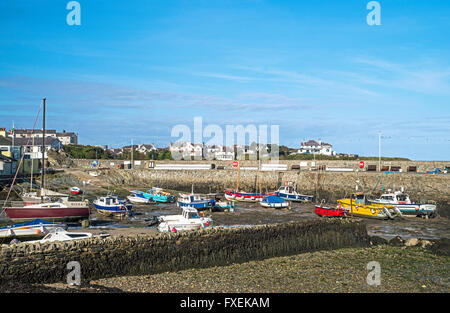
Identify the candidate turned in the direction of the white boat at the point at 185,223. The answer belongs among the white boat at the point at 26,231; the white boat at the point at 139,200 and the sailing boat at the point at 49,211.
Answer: the white boat at the point at 26,231

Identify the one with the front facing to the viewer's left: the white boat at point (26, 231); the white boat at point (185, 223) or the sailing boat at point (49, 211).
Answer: the sailing boat

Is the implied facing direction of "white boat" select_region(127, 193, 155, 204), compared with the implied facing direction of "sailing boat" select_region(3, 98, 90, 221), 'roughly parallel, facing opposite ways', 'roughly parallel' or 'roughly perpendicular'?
roughly parallel

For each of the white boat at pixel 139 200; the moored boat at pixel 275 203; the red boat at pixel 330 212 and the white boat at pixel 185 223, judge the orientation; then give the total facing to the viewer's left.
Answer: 3

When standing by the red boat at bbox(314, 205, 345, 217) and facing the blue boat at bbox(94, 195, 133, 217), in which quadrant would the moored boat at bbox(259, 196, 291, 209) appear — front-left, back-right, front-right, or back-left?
front-right

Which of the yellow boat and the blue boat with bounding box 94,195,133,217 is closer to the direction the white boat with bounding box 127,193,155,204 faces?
the blue boat

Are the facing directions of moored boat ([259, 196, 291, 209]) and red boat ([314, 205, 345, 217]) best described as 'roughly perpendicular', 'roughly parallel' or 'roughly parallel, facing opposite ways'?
roughly parallel

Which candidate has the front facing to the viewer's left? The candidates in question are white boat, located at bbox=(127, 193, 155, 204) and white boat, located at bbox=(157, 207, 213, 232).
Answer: white boat, located at bbox=(127, 193, 155, 204)

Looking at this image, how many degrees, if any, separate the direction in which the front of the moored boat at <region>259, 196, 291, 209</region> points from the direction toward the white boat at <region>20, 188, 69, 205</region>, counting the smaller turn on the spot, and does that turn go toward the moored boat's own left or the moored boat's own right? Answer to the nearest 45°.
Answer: approximately 45° to the moored boat's own left

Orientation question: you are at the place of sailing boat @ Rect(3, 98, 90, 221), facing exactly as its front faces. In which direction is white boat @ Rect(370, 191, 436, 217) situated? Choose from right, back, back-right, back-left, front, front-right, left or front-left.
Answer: back

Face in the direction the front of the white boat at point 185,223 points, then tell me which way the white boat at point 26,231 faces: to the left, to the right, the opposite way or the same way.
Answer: the same way

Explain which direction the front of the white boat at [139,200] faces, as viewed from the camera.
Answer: facing to the left of the viewer

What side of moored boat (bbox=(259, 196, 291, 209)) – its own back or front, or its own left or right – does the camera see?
left

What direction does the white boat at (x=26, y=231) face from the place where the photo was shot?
facing to the right of the viewer

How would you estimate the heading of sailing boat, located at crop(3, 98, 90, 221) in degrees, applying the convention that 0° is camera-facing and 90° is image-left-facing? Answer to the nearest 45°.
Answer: approximately 90°

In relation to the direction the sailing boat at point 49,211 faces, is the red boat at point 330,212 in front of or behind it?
behind
